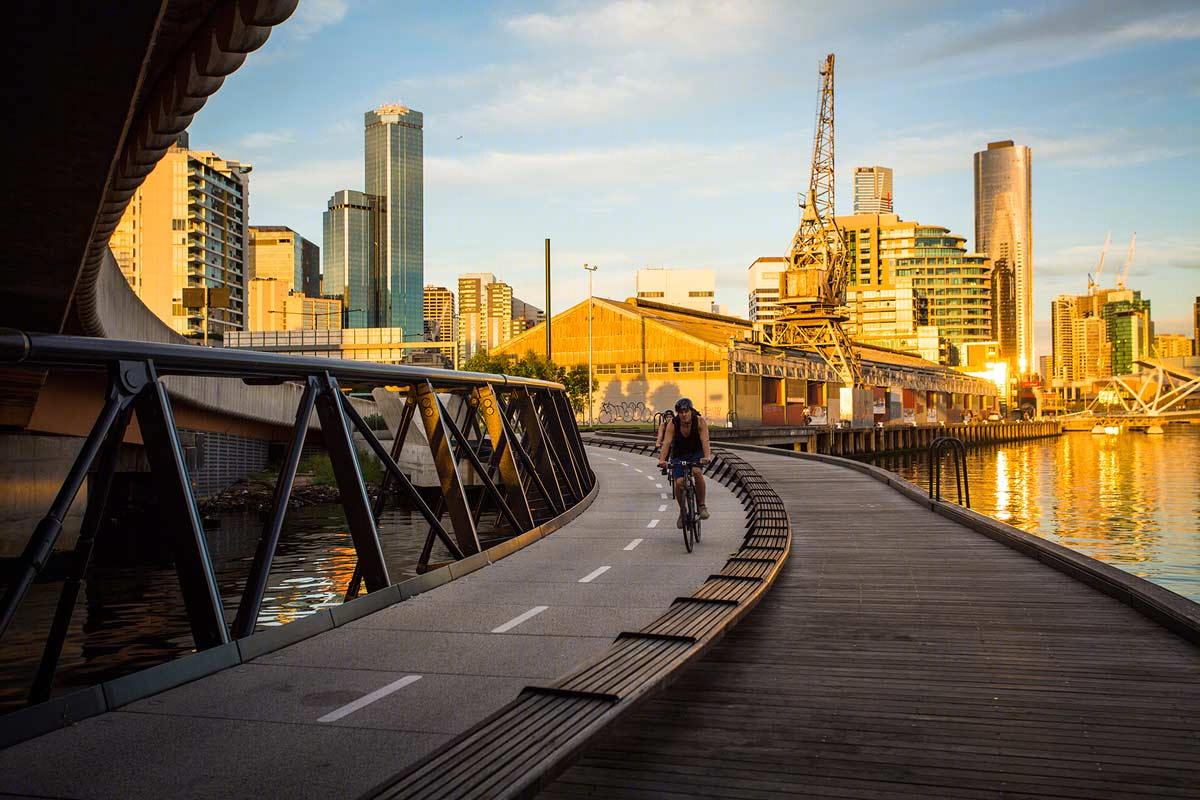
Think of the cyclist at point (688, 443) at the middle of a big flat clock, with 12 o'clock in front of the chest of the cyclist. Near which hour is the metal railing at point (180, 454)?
The metal railing is roughly at 1 o'clock from the cyclist.

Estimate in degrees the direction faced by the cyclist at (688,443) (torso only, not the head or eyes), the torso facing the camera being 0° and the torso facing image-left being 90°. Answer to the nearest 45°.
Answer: approximately 0°

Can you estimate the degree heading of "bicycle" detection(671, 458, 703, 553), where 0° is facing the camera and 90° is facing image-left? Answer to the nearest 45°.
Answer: approximately 0°
